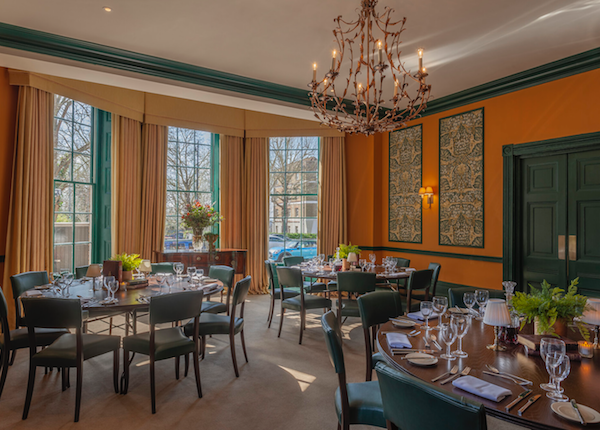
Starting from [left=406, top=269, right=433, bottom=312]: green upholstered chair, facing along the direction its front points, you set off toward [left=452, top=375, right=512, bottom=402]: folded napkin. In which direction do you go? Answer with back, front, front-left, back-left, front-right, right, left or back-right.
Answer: back-left

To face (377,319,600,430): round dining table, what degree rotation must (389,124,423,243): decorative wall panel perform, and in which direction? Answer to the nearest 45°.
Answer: approximately 45° to its left

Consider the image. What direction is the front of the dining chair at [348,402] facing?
to the viewer's right

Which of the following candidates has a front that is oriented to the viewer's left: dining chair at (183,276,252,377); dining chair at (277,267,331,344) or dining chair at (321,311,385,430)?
dining chair at (183,276,252,377)

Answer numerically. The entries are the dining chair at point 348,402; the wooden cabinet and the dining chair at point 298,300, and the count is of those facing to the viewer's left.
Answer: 0

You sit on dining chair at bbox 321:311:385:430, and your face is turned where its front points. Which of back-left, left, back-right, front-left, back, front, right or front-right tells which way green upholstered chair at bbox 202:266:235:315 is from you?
back-left

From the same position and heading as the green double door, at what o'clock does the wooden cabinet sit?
The wooden cabinet is roughly at 1 o'clock from the green double door.

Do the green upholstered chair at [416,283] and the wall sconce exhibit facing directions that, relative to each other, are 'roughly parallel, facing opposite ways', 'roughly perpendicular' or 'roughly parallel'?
roughly perpendicular

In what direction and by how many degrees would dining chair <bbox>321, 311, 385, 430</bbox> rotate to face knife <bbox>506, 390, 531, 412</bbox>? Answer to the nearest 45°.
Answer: approximately 45° to its right

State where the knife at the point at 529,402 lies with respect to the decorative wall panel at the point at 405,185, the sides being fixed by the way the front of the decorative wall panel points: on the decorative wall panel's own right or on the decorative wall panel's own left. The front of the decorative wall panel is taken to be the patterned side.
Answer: on the decorative wall panel's own left

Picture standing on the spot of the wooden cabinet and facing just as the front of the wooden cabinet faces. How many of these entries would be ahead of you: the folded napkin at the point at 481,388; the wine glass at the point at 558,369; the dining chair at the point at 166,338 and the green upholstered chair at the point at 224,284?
4

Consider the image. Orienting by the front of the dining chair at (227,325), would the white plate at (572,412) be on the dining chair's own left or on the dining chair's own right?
on the dining chair's own left

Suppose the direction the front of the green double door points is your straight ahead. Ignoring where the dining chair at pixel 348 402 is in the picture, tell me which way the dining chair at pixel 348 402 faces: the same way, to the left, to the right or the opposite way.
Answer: the opposite way

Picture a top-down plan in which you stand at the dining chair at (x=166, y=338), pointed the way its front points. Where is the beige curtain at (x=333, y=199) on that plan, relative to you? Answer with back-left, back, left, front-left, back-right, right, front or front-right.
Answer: right

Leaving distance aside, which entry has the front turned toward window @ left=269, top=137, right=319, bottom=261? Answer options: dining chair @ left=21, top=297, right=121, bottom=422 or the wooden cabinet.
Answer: the dining chair

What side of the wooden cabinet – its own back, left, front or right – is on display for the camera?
front

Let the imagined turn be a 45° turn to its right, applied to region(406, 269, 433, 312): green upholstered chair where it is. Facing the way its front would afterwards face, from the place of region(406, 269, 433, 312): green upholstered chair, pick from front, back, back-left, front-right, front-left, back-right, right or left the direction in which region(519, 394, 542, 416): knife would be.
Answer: back

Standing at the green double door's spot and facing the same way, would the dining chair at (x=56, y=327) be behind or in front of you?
in front

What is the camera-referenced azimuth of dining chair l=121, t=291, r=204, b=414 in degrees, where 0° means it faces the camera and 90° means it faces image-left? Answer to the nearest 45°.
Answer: approximately 135°

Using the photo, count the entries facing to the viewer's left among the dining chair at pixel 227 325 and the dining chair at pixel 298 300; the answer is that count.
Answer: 1
